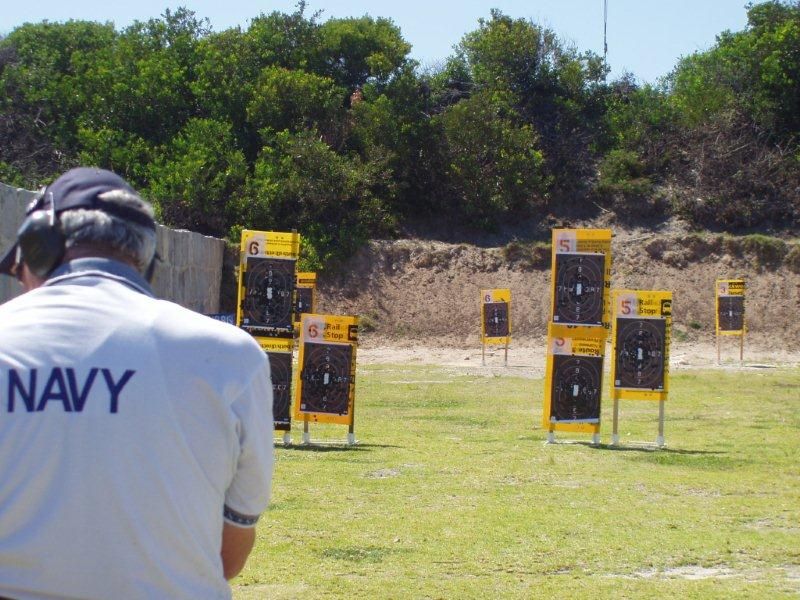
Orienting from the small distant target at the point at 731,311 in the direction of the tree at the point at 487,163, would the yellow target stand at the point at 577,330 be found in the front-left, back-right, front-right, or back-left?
back-left

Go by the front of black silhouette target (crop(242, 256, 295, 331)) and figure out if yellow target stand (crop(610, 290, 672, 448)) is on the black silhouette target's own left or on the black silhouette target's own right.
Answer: on the black silhouette target's own left

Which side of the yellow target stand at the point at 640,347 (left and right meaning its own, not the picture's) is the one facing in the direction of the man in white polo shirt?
front

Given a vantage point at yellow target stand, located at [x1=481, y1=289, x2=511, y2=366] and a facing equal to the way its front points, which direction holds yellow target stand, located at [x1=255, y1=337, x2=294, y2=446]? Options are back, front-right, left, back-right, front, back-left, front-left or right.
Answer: front

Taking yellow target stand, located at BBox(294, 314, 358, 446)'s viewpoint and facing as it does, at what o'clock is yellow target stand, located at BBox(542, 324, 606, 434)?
yellow target stand, located at BBox(542, 324, 606, 434) is roughly at 9 o'clock from yellow target stand, located at BBox(294, 314, 358, 446).

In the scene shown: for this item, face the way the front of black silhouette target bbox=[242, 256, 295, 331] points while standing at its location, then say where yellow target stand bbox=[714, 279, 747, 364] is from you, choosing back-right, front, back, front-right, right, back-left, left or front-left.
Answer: back-left

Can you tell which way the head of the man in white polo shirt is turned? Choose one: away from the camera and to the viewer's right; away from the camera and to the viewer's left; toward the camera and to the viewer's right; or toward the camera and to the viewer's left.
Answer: away from the camera and to the viewer's left

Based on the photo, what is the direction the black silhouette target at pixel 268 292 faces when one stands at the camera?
facing the viewer

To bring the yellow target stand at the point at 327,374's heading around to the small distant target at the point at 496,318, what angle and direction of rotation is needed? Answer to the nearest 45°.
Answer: approximately 180°

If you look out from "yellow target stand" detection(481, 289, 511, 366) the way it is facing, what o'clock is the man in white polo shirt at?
The man in white polo shirt is roughly at 12 o'clock from the yellow target stand.

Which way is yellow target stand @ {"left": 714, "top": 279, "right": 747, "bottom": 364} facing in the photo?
toward the camera

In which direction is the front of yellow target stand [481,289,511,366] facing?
toward the camera

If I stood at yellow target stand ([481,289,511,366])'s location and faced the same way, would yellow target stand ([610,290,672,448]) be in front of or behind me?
in front

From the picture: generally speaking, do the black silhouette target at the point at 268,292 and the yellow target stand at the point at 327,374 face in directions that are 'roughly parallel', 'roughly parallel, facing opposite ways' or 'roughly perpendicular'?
roughly parallel

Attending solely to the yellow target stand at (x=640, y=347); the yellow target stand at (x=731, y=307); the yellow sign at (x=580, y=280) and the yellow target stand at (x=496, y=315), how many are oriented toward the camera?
4

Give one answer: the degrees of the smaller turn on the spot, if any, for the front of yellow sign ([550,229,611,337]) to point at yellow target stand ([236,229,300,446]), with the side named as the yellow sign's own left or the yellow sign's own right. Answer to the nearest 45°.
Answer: approximately 90° to the yellow sign's own right

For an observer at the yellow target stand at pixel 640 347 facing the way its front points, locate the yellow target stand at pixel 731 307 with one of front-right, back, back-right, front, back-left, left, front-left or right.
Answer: back

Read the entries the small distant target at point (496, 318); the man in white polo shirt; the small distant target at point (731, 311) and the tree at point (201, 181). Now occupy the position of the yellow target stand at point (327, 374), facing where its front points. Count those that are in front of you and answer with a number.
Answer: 1

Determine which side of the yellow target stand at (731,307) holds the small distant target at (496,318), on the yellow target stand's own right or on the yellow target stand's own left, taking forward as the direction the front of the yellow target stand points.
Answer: on the yellow target stand's own right
